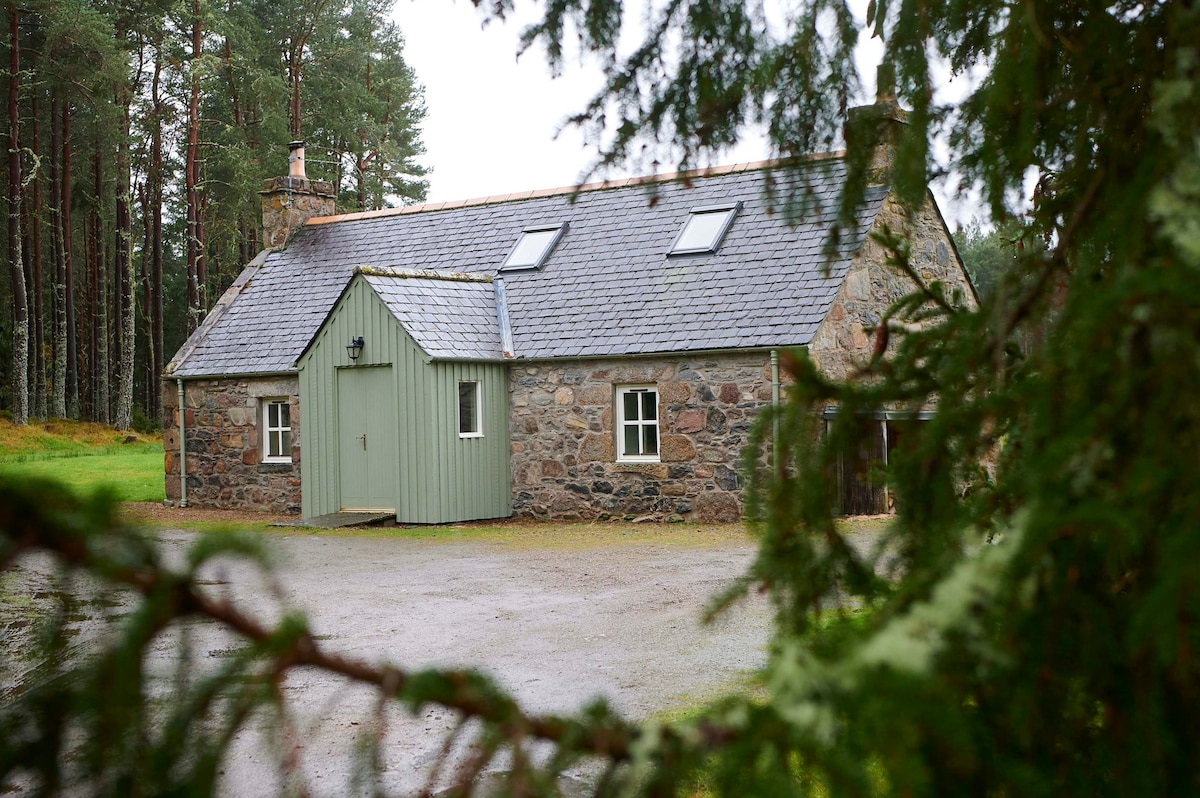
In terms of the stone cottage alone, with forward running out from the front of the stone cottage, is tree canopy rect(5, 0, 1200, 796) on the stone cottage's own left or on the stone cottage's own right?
on the stone cottage's own left

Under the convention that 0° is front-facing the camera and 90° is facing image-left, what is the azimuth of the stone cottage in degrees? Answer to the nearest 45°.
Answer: approximately 45°
